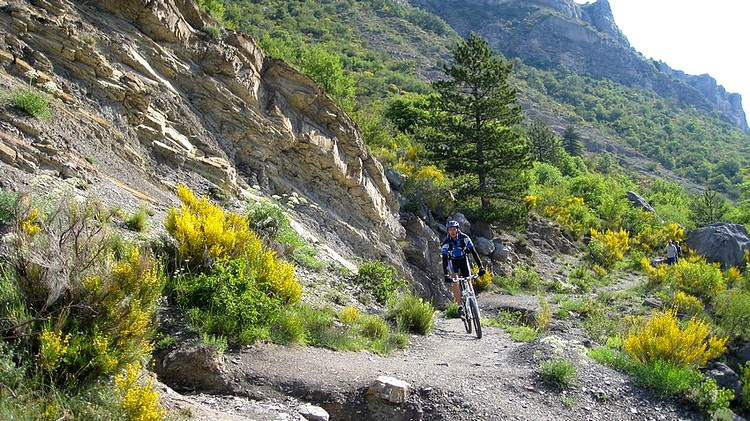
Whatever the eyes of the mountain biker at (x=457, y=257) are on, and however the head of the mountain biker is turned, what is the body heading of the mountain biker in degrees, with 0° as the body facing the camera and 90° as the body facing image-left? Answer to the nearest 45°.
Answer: approximately 0°

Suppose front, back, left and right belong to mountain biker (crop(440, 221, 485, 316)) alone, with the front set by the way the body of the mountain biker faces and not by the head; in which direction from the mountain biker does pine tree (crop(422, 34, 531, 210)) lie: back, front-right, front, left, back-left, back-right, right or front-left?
back

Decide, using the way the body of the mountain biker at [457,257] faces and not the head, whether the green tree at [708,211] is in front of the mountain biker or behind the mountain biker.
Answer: behind

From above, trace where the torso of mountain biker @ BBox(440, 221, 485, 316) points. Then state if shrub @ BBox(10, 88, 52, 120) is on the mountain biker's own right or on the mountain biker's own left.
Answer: on the mountain biker's own right
